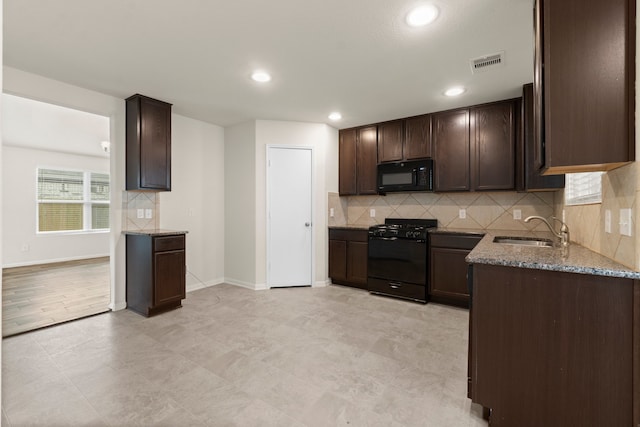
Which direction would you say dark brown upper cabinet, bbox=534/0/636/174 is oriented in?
to the viewer's left

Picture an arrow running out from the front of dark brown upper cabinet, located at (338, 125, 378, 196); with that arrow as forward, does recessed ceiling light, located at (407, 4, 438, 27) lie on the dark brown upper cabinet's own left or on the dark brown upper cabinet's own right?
on the dark brown upper cabinet's own left

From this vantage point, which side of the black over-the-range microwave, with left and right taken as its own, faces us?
front

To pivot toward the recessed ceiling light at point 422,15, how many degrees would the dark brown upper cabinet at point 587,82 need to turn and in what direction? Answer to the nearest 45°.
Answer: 0° — it already faces it

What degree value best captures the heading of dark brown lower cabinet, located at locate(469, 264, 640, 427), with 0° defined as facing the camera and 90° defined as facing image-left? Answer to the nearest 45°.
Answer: approximately 90°

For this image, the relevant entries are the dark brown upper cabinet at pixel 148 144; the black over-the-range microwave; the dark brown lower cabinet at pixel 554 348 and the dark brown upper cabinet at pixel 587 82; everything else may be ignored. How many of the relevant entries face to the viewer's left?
2

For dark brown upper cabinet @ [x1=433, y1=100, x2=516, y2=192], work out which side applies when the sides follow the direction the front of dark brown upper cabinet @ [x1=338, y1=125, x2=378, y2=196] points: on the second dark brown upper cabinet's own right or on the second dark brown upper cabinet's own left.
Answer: on the second dark brown upper cabinet's own left

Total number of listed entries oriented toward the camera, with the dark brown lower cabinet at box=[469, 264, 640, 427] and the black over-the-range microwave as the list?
1

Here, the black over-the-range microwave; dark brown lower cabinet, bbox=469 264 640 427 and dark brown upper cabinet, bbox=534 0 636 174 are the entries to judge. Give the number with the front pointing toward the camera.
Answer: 1

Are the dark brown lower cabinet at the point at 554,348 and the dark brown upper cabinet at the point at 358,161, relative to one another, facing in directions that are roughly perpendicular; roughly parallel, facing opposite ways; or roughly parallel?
roughly perpendicular

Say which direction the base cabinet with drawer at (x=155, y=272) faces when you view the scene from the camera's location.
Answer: facing the viewer and to the right of the viewer

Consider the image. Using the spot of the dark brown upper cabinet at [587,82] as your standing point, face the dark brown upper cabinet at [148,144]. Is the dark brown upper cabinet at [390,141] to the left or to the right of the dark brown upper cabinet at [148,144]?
right

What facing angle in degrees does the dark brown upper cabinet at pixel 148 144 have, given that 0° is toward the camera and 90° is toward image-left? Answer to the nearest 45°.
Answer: approximately 315°

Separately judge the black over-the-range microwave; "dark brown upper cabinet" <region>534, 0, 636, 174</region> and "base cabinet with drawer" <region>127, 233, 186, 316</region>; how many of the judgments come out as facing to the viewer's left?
1
